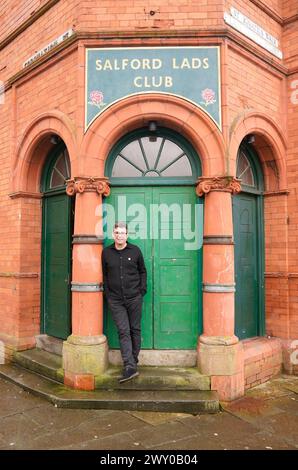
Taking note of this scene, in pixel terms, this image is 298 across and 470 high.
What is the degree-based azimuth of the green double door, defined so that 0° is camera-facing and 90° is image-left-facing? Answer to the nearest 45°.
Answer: approximately 0°

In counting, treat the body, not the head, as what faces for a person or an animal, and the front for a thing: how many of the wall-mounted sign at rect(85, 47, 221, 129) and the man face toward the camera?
2
